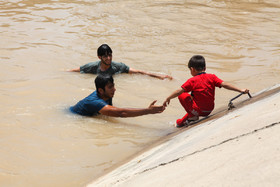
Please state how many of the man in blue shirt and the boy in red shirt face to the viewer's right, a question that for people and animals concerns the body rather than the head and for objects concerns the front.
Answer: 1

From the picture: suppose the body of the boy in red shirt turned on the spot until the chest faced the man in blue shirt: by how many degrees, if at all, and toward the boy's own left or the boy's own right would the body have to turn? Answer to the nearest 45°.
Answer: approximately 45° to the boy's own left

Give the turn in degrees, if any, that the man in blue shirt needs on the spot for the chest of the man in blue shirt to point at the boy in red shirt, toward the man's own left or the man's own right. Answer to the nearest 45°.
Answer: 0° — they already face them

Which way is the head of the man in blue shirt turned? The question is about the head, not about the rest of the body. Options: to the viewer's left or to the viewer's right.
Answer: to the viewer's right

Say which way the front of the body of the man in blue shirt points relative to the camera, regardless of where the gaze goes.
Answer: to the viewer's right

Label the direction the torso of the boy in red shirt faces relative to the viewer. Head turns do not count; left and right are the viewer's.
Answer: facing away from the viewer and to the left of the viewer
